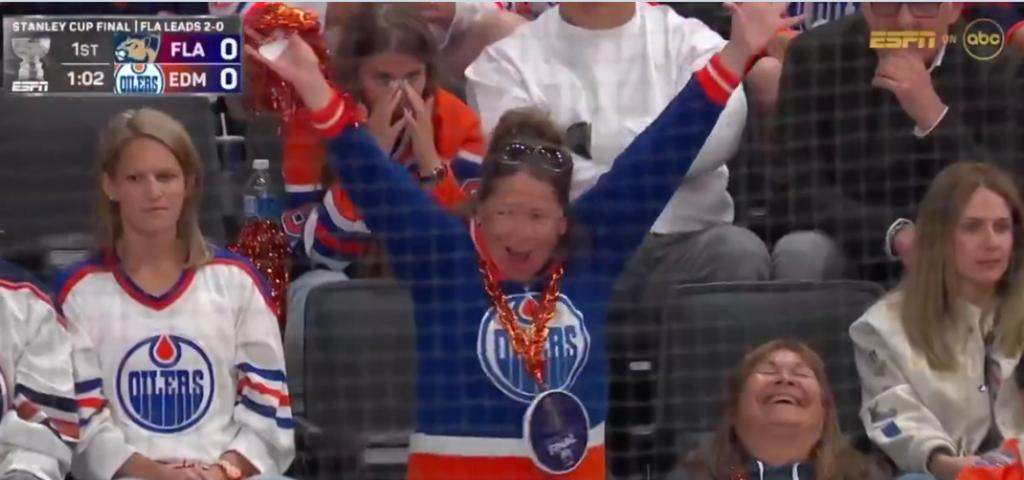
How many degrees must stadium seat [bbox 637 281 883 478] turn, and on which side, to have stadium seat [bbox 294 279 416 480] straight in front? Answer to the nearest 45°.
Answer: approximately 90° to its right

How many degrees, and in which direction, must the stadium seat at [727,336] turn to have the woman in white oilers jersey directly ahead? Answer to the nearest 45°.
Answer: approximately 45° to its right

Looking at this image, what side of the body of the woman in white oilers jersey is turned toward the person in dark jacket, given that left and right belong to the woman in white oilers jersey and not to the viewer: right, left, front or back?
left

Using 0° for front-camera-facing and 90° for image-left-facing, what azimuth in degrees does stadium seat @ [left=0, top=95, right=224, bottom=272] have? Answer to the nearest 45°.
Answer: approximately 0°

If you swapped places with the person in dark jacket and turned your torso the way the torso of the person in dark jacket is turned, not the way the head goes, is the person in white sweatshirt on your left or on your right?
on your right
